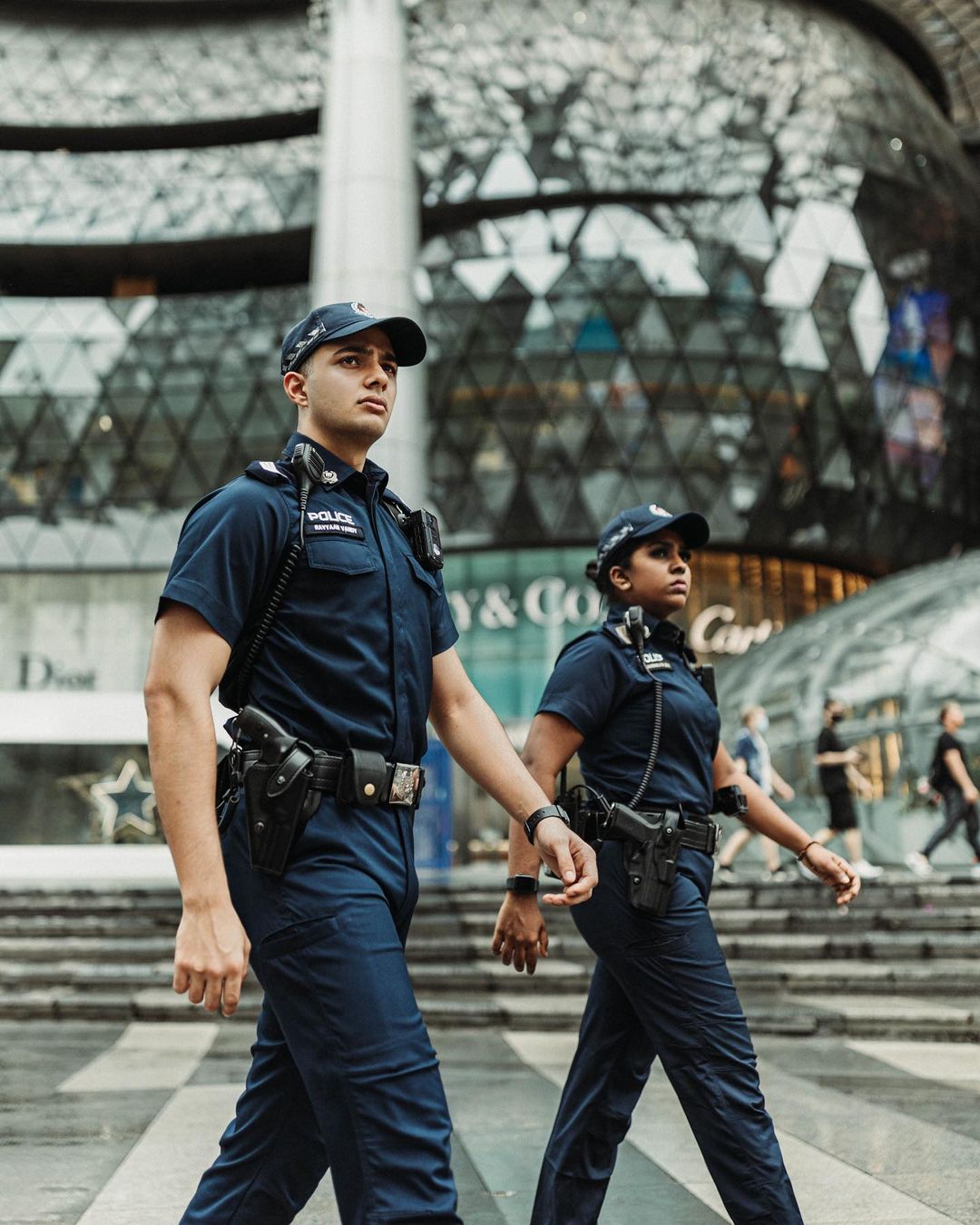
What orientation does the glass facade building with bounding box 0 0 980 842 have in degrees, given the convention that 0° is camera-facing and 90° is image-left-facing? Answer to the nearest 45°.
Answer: approximately 0°

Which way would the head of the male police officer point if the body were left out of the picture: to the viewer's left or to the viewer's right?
to the viewer's right

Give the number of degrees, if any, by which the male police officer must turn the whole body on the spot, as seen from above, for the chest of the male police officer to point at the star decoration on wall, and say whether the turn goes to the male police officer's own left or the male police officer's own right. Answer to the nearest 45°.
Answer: approximately 135° to the male police officer's own left

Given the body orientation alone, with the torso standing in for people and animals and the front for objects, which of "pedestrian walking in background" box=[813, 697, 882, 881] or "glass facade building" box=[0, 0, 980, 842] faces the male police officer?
the glass facade building
